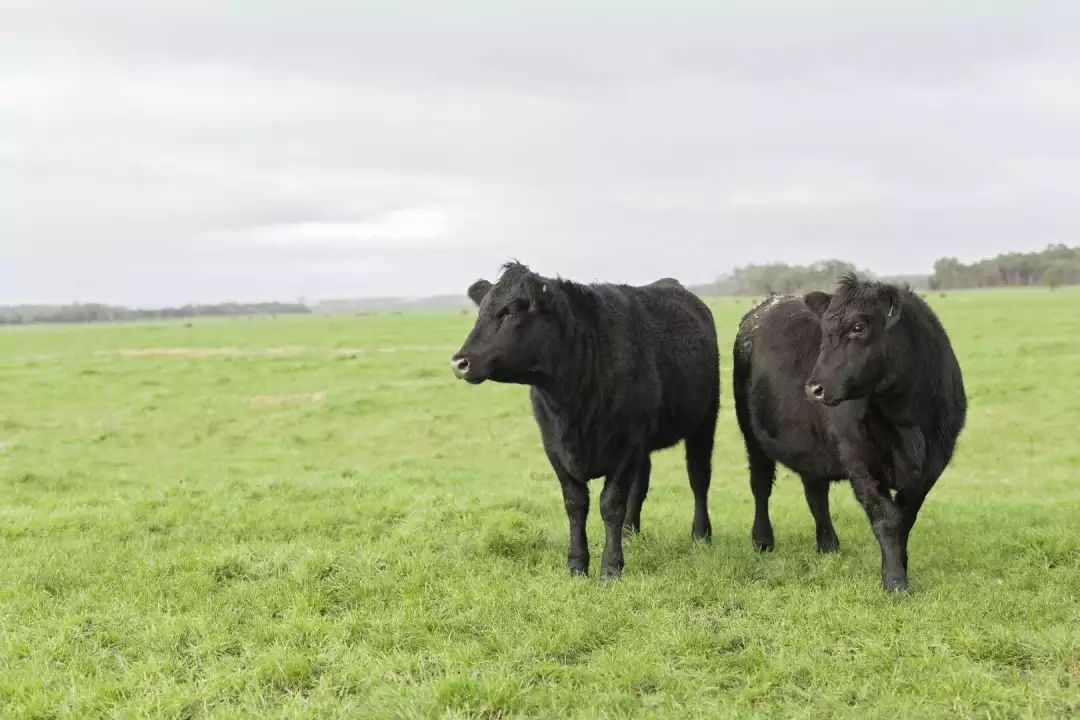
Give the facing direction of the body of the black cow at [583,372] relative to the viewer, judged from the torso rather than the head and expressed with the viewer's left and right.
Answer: facing the viewer and to the left of the viewer

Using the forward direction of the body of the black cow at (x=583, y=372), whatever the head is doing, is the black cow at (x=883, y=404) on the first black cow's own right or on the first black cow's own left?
on the first black cow's own left

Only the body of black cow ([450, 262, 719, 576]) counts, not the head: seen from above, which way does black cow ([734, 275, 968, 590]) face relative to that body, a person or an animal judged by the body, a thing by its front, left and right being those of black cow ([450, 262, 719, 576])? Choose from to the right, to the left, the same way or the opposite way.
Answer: to the left

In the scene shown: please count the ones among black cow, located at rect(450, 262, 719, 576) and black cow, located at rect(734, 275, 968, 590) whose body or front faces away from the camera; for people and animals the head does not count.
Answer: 0

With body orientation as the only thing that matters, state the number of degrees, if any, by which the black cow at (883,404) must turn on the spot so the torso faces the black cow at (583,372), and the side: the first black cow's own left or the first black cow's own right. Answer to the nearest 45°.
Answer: approximately 135° to the first black cow's own right
